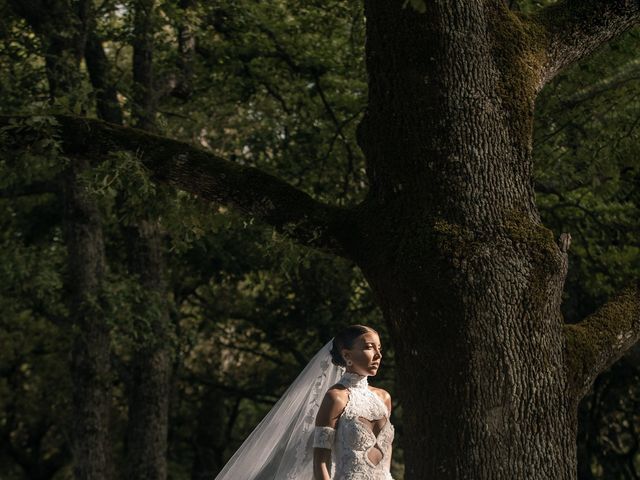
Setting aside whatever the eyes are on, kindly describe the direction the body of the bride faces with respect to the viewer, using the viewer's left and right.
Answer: facing the viewer and to the right of the viewer

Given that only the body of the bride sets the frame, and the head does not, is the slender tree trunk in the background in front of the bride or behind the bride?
behind
